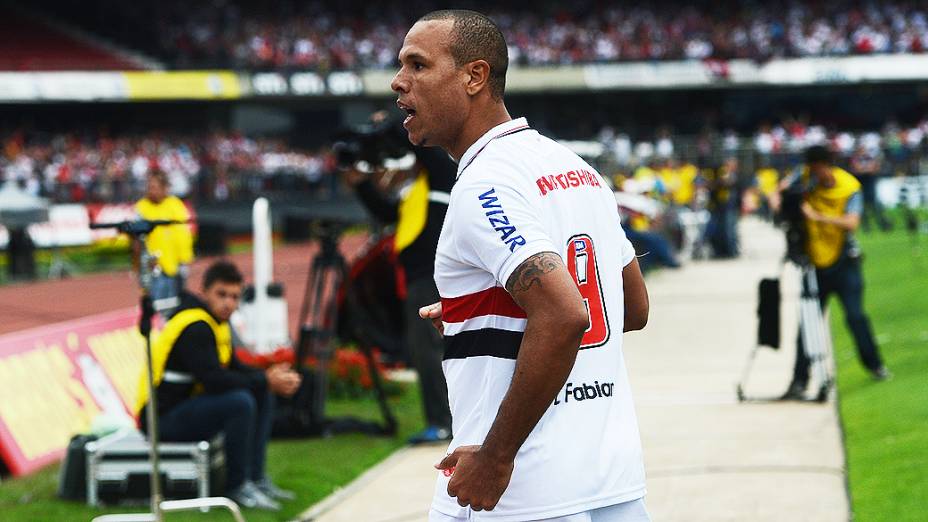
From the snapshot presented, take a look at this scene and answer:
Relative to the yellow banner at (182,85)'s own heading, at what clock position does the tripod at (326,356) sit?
The tripod is roughly at 12 o'clock from the yellow banner.

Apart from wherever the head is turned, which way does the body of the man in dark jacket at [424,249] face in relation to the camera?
to the viewer's left

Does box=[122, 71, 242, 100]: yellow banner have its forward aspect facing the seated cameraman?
yes

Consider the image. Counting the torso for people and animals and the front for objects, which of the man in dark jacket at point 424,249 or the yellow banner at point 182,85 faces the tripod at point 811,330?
the yellow banner

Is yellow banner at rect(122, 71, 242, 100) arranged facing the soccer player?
yes

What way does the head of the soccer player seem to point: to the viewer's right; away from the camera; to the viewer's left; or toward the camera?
to the viewer's left

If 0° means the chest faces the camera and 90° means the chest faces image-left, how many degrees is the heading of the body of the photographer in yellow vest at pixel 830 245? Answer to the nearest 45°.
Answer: approximately 45°

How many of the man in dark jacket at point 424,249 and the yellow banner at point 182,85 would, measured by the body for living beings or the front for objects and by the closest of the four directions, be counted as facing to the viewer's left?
1

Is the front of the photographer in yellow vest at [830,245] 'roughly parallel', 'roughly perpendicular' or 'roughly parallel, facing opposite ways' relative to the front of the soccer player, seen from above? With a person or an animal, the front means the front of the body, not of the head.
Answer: roughly perpendicular

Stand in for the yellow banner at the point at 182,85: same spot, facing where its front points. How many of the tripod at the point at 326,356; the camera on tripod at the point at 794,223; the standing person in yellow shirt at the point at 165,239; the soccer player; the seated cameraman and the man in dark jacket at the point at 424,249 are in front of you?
6

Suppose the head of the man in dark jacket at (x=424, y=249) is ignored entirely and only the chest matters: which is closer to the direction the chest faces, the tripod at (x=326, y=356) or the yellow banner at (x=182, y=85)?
the tripod

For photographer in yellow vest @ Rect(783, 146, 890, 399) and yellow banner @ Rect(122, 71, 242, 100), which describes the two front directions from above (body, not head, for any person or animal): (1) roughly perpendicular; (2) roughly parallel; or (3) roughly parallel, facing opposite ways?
roughly perpendicular

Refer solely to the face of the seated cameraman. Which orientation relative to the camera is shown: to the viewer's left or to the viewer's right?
to the viewer's right

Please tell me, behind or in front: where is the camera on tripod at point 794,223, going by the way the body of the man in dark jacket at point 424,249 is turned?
behind
